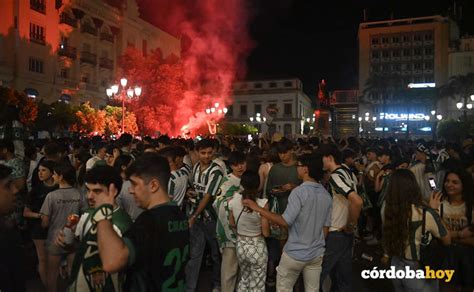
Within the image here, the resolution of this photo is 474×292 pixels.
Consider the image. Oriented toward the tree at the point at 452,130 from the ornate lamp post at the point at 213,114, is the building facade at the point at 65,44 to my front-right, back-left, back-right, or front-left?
back-right

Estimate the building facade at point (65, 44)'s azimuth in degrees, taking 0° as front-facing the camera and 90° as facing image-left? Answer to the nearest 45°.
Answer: approximately 315°

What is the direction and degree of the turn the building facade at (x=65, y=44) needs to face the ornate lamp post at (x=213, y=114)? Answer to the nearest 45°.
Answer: approximately 45° to its left

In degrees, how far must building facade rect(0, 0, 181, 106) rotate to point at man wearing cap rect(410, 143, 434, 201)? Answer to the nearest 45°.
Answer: approximately 45° to its right
